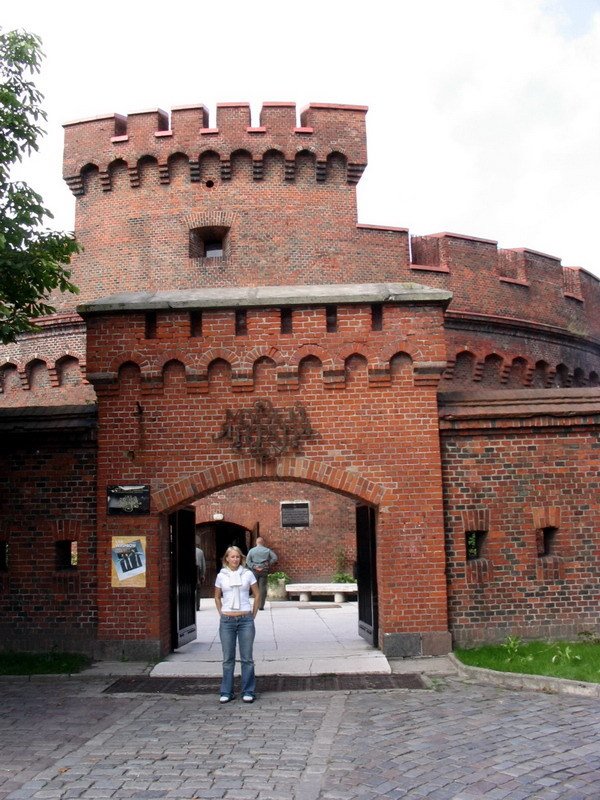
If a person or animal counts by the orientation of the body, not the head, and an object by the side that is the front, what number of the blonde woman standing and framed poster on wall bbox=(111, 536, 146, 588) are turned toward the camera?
2

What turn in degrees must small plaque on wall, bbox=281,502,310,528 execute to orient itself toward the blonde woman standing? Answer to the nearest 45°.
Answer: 0° — it already faces them

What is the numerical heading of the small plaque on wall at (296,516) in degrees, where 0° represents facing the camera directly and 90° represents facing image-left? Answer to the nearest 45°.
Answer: approximately 0°
